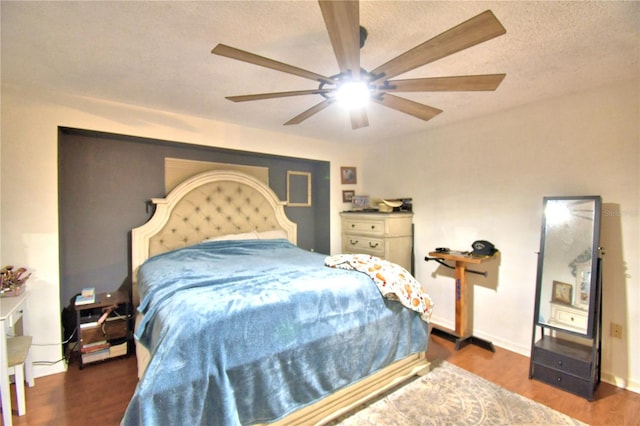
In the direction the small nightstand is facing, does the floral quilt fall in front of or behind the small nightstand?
in front

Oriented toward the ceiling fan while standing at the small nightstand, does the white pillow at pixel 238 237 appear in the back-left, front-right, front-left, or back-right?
front-left

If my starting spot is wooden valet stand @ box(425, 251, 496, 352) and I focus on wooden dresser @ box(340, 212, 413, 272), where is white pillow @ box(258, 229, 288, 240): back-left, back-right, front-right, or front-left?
front-left

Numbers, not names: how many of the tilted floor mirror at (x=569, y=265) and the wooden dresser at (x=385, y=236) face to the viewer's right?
0

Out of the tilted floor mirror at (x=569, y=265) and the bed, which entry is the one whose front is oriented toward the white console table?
the tilted floor mirror

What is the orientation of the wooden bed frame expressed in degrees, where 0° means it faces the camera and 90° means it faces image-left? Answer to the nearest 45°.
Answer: approximately 315°

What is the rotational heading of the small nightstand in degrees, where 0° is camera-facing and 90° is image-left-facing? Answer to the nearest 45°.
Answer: approximately 315°

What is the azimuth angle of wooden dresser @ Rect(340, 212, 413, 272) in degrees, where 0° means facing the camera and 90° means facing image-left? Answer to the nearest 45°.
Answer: approximately 45°

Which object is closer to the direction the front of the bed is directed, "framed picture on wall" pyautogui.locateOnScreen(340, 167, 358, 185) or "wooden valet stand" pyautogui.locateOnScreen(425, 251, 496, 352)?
the wooden valet stand

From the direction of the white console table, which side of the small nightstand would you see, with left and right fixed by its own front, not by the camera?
right
